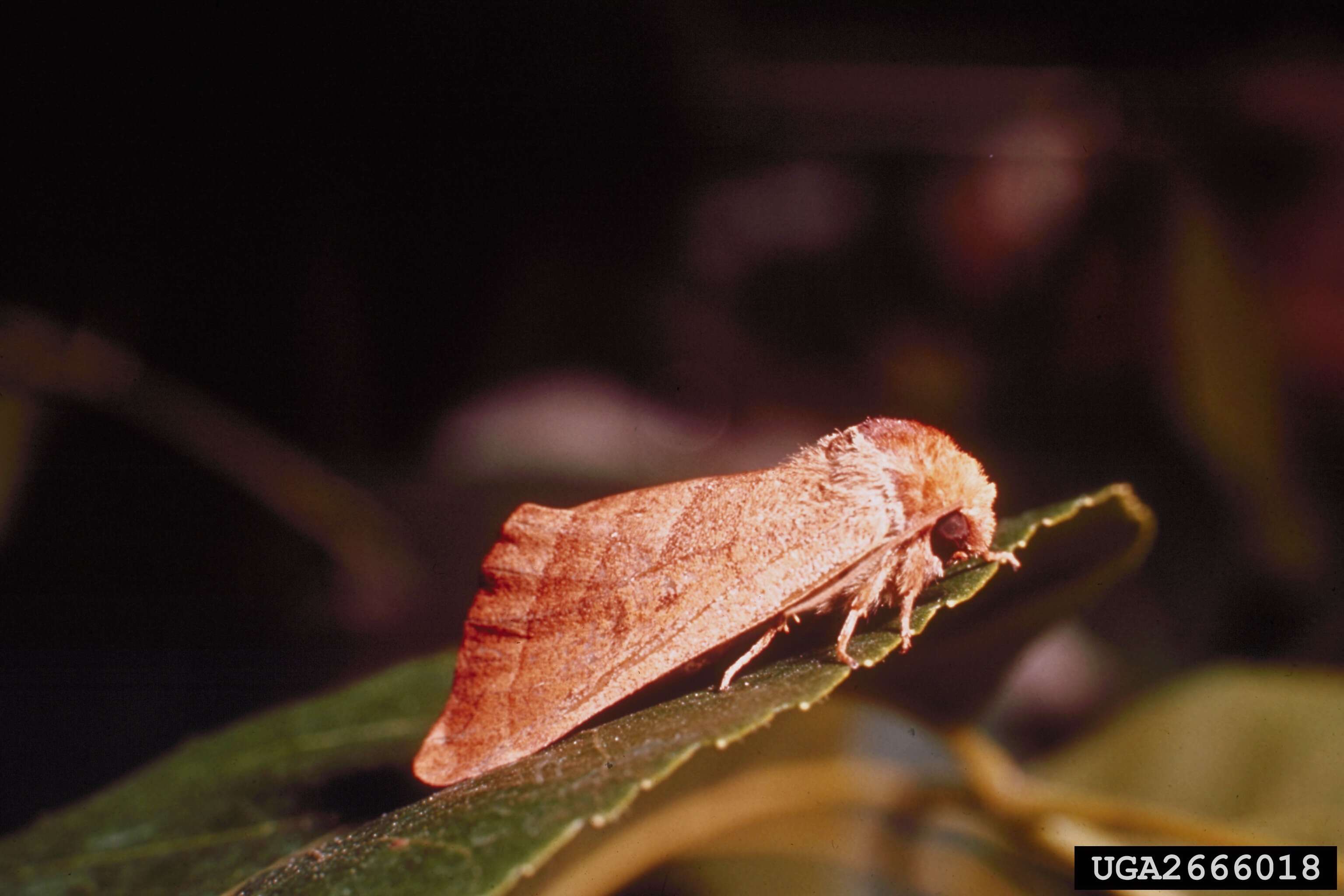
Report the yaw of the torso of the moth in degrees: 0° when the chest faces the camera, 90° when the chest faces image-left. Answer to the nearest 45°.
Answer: approximately 270°
